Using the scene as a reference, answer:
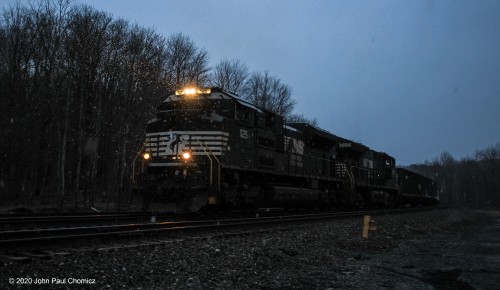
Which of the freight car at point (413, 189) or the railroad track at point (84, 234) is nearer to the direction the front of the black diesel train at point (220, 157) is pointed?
the railroad track

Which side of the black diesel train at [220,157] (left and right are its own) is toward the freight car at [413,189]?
back

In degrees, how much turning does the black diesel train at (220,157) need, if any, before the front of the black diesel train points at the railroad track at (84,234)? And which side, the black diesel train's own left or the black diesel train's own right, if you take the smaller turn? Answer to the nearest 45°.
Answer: approximately 45° to the black diesel train's own left

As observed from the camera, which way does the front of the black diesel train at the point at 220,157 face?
facing the viewer and to the left of the viewer
